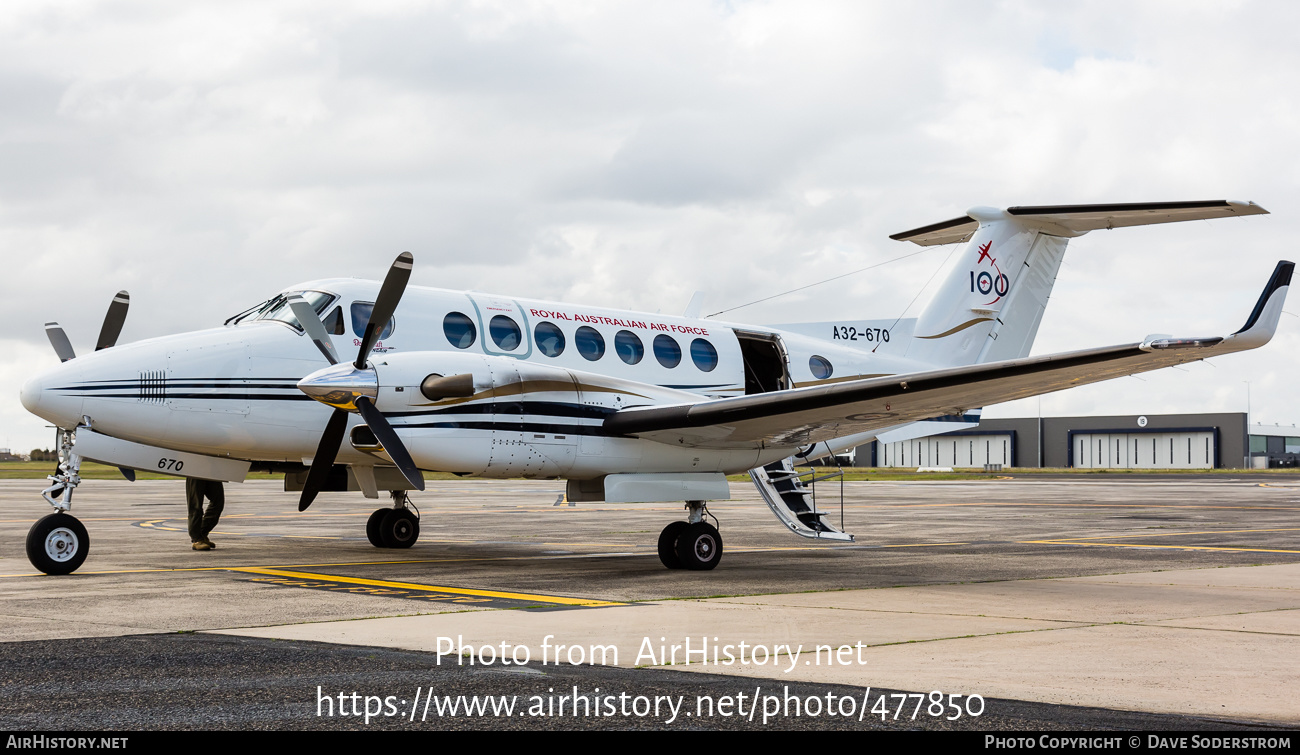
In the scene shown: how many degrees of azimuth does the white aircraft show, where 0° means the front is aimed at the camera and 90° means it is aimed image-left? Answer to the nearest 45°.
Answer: approximately 45°
